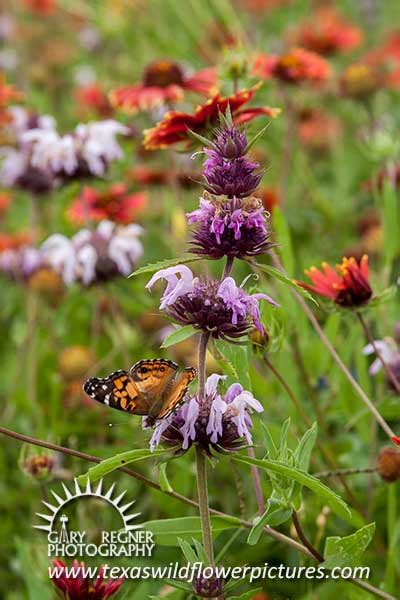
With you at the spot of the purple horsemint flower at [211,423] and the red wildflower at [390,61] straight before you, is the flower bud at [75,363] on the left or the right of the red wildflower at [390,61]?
left

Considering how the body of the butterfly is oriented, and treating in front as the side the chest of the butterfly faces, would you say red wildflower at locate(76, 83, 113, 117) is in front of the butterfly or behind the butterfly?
behind

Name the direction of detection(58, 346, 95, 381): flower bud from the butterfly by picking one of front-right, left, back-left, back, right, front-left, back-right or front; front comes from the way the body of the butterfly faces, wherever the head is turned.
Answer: back-right
